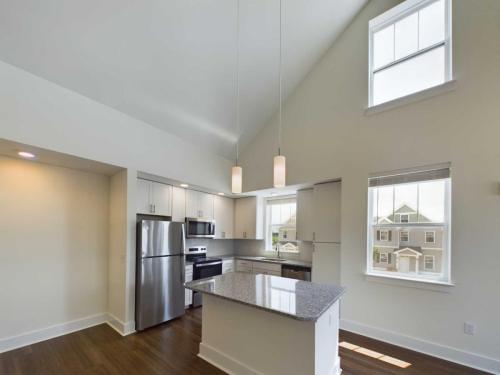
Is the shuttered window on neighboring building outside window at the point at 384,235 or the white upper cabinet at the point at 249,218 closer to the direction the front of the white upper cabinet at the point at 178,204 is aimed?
the shuttered window on neighboring building outside window

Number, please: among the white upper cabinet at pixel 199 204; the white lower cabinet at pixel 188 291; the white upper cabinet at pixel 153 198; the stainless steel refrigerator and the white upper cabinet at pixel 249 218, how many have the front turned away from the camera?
0

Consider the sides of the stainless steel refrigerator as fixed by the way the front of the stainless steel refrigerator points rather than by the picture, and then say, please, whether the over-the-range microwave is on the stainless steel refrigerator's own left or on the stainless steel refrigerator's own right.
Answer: on the stainless steel refrigerator's own left

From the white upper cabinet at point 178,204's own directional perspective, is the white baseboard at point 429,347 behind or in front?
in front

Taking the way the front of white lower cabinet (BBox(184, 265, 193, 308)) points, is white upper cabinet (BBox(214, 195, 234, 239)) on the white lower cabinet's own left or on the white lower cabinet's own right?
on the white lower cabinet's own left
